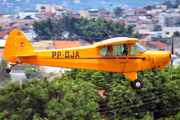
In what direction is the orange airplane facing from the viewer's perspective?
to the viewer's right
